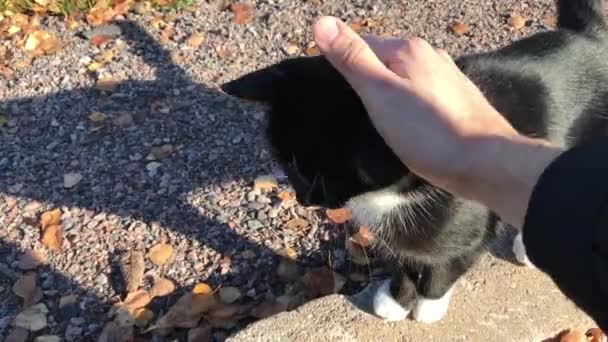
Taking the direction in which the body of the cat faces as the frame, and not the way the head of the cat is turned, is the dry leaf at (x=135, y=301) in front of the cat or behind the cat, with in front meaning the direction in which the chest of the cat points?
in front

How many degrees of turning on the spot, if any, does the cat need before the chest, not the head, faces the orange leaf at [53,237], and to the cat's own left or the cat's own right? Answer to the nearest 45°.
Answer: approximately 45° to the cat's own right

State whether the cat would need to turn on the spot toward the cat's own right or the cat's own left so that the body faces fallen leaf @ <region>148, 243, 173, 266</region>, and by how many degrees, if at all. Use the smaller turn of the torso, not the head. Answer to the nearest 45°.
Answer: approximately 45° to the cat's own right

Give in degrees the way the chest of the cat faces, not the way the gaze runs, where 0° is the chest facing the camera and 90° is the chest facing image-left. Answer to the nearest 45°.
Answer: approximately 45°

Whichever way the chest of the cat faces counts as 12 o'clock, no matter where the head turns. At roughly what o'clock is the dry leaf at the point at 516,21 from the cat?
The dry leaf is roughly at 5 o'clock from the cat.
